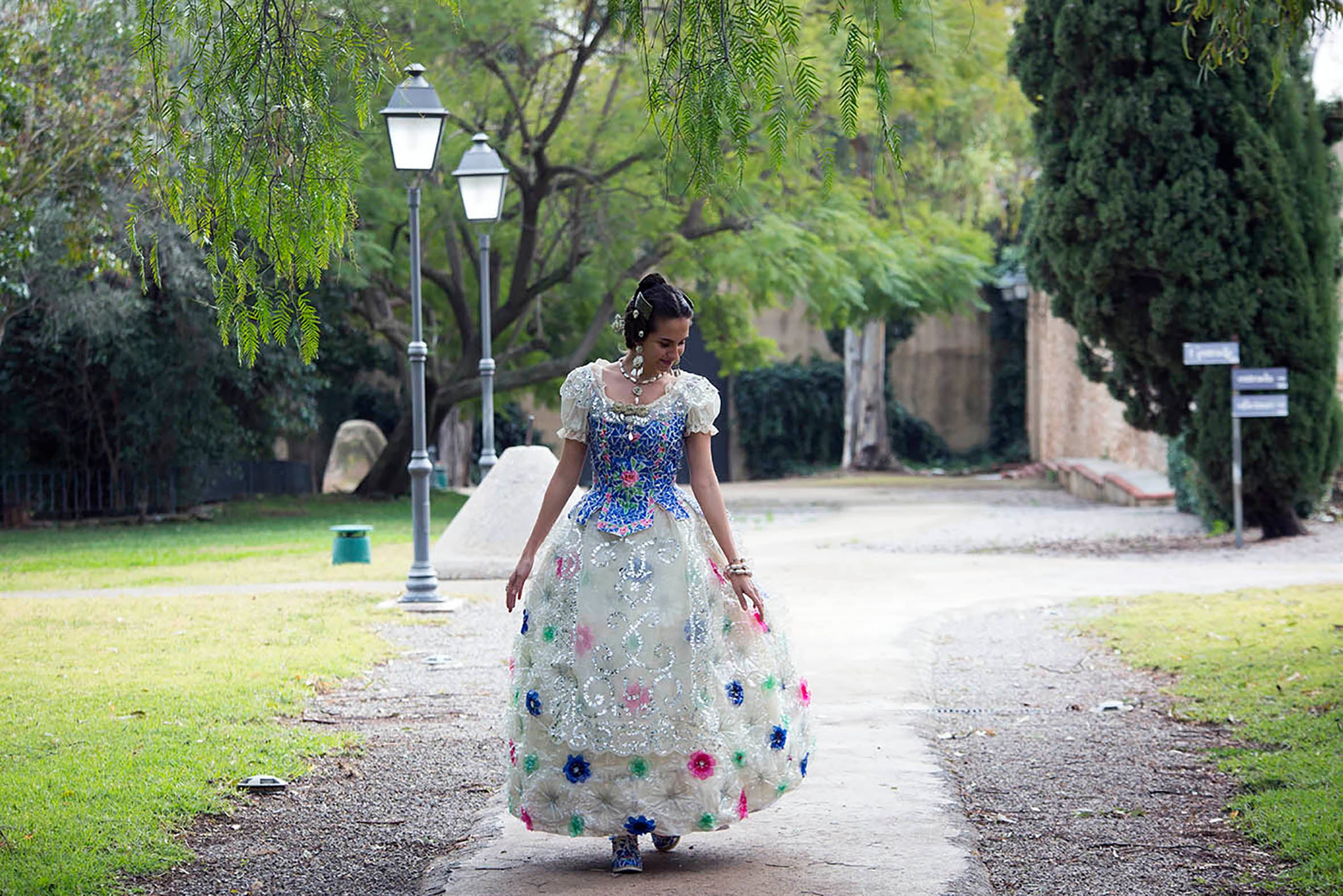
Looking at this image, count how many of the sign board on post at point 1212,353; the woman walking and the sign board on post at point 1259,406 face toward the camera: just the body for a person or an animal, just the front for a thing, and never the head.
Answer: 3

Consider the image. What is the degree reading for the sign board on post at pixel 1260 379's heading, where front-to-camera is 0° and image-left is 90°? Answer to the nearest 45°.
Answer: approximately 0°

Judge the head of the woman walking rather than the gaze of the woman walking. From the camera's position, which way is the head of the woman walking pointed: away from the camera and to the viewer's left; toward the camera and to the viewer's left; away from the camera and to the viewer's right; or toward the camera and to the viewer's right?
toward the camera and to the viewer's right

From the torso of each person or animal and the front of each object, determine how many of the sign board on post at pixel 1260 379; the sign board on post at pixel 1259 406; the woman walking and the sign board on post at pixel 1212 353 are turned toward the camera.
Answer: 4

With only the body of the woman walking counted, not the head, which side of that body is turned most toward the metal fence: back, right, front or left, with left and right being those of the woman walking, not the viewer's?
back

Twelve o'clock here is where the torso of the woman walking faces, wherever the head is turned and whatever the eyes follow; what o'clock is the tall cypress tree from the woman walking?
The tall cypress tree is roughly at 7 o'clock from the woman walking.

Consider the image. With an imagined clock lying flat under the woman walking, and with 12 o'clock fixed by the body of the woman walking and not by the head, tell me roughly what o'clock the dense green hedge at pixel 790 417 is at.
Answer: The dense green hedge is roughly at 6 o'clock from the woman walking.

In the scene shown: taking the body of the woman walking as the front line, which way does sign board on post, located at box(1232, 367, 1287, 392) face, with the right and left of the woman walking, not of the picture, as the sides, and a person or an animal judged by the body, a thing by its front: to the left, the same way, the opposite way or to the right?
the same way

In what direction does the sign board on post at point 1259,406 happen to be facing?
toward the camera

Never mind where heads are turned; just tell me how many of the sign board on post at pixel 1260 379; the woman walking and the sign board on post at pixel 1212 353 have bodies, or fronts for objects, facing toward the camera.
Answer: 3

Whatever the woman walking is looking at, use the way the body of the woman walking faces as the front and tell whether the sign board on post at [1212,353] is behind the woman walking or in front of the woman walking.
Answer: behind

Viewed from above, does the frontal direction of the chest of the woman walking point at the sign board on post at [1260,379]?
no
